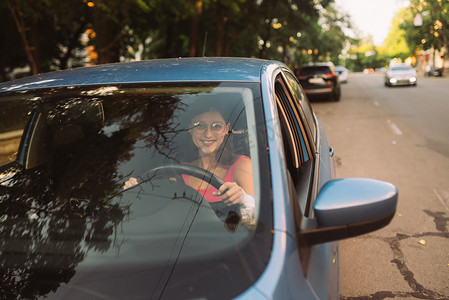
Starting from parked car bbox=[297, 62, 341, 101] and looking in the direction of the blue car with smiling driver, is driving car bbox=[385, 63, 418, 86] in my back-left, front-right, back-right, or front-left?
back-left

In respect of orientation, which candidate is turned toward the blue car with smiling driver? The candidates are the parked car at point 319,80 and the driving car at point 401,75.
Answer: the driving car at point 401,75

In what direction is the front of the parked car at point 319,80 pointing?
away from the camera

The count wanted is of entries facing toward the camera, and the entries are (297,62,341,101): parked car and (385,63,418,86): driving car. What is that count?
1

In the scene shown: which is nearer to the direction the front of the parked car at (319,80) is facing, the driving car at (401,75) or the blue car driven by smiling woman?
the driving car

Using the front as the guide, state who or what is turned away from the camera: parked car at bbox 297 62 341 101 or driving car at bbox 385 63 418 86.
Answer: parked car at bbox 297 62 341 101

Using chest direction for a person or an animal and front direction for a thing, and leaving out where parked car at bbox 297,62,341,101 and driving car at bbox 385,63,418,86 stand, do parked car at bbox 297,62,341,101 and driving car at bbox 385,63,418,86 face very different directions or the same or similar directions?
very different directions

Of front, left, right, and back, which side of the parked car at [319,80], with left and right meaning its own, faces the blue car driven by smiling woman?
back

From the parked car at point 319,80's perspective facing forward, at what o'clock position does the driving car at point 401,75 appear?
the driving car at point 401,75 is roughly at 1 o'clock from the parked car at point 319,80.

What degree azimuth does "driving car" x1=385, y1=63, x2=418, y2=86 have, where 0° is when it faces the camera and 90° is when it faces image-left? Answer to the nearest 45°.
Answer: approximately 0°
